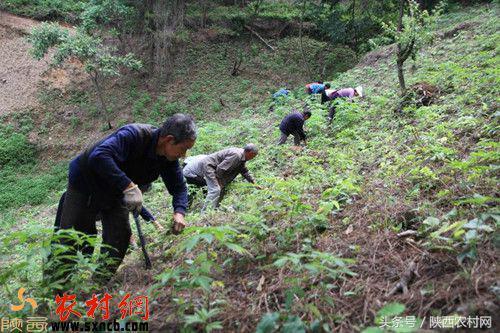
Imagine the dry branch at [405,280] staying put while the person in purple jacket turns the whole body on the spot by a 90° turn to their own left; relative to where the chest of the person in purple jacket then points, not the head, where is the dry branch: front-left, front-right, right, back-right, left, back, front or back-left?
back

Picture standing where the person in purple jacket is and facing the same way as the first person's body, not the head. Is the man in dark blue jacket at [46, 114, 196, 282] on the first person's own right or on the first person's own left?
on the first person's own right

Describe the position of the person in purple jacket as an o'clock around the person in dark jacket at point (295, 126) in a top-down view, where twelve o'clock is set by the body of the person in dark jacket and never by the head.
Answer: The person in purple jacket is roughly at 10 o'clock from the person in dark jacket.

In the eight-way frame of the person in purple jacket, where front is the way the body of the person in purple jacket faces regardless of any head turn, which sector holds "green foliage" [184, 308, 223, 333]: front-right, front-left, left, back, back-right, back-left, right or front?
right

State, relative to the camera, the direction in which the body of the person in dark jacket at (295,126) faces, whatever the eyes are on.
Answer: to the viewer's right

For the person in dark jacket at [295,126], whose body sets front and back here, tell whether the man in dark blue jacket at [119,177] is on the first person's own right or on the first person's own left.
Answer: on the first person's own right

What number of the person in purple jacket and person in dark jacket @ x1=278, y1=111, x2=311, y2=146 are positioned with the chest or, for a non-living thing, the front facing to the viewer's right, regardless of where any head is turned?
2

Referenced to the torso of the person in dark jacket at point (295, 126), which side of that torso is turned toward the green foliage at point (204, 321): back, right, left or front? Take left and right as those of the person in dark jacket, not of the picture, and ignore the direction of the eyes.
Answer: right

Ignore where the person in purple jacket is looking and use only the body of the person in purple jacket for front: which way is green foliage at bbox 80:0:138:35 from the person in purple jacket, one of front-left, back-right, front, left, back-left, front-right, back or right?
back-left

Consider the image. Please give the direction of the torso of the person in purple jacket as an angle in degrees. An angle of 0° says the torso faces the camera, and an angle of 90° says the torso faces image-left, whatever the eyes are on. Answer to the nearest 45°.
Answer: approximately 270°

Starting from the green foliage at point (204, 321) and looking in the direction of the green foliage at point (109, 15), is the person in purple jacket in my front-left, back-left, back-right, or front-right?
front-right

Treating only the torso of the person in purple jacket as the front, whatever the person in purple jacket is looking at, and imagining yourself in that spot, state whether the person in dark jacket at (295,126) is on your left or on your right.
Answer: on your right
